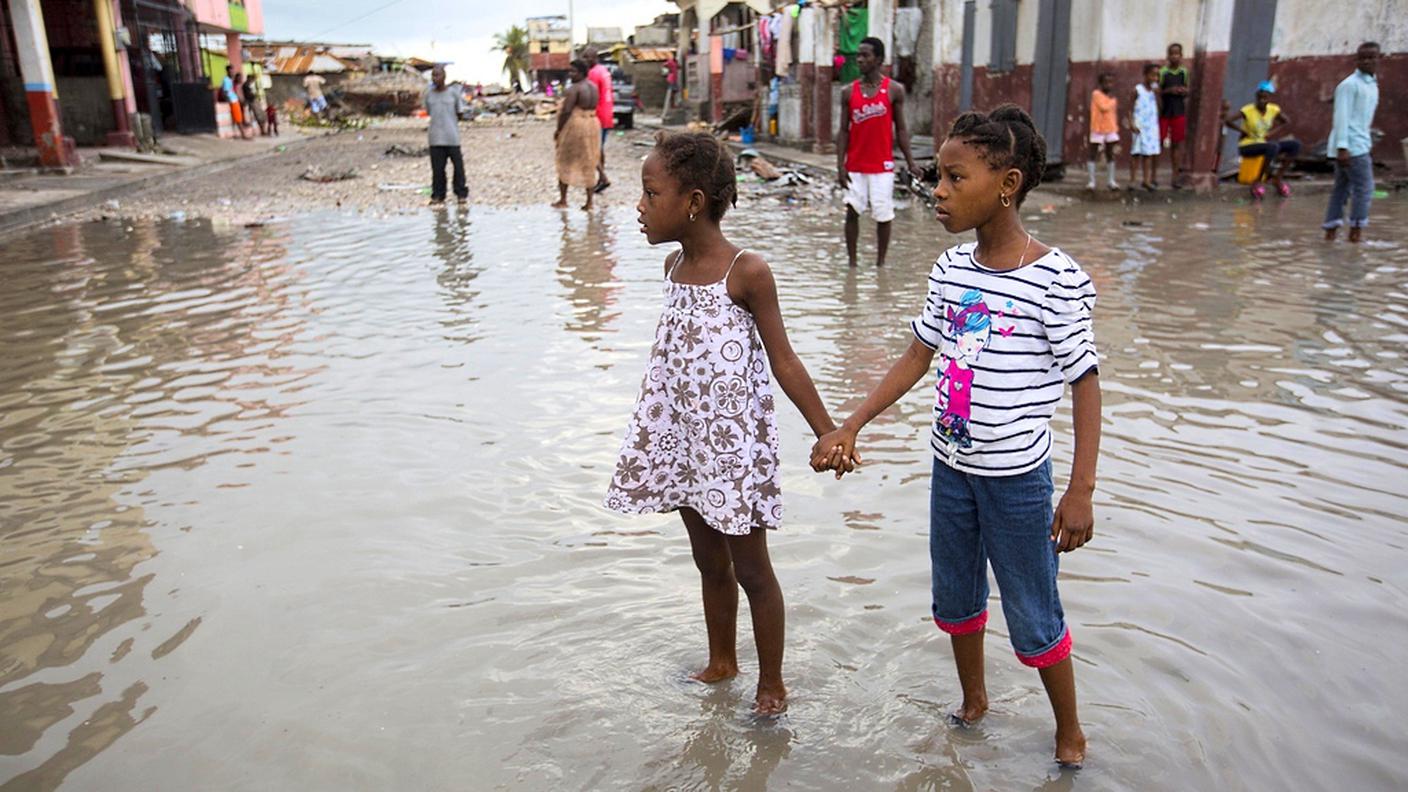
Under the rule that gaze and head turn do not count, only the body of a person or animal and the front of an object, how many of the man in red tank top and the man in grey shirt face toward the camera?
2

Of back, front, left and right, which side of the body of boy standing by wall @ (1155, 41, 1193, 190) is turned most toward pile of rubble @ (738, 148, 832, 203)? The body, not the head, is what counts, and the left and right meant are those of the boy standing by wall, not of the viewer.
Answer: right

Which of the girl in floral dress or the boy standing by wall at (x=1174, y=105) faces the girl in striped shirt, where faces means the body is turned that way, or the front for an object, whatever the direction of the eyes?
the boy standing by wall

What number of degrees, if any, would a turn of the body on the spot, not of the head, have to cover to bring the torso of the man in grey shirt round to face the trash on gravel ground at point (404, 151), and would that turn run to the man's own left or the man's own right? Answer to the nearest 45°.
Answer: approximately 180°

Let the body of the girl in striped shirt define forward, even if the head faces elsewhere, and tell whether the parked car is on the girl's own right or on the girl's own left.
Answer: on the girl's own right

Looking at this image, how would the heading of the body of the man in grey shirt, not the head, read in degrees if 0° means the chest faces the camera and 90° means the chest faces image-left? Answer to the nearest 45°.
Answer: approximately 0°

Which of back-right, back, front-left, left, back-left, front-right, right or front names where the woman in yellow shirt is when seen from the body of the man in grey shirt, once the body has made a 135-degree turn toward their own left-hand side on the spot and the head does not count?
front-right

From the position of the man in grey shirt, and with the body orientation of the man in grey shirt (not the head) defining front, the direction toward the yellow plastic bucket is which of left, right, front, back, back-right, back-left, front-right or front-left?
left

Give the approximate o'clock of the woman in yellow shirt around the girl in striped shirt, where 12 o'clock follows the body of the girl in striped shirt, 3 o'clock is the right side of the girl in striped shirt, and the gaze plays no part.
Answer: The woman in yellow shirt is roughly at 5 o'clock from the girl in striped shirt.

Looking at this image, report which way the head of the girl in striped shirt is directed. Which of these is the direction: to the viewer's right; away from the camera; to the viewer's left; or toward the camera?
to the viewer's left

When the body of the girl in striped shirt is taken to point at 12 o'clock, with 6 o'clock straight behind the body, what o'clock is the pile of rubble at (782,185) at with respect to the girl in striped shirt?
The pile of rubble is roughly at 4 o'clock from the girl in striped shirt.

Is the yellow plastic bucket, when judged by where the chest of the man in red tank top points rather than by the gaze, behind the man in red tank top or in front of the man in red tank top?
behind
